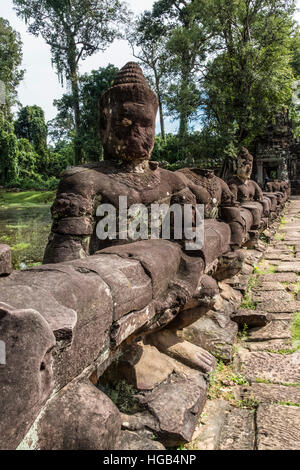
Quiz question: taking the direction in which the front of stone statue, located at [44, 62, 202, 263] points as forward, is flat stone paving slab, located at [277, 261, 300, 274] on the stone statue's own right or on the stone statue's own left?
on the stone statue's own left

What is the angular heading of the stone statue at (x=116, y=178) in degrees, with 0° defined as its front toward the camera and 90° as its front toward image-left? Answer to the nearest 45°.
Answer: approximately 315°

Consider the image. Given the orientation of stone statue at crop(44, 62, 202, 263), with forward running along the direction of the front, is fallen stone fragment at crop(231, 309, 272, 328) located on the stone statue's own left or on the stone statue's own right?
on the stone statue's own left

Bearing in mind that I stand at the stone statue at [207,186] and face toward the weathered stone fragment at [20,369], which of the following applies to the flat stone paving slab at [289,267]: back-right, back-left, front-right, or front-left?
back-left

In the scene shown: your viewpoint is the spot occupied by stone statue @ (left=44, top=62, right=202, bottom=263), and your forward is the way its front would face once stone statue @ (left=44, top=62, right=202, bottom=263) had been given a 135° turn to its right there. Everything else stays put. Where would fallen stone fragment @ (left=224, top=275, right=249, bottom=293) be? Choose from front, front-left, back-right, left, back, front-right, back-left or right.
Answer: back-right

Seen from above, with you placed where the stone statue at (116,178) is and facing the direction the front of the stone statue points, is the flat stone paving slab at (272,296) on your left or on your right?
on your left

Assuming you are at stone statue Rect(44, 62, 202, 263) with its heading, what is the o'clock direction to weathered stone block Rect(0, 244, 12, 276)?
The weathered stone block is roughly at 2 o'clock from the stone statue.
